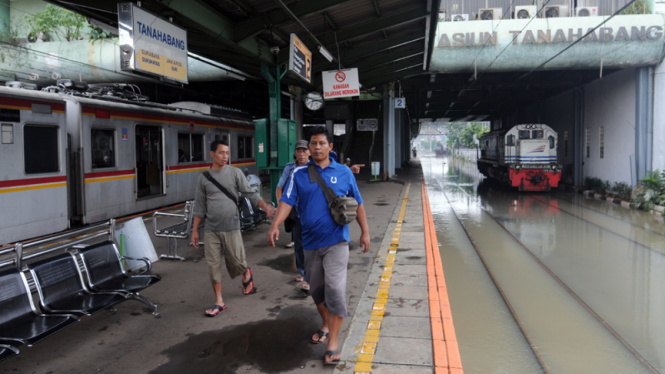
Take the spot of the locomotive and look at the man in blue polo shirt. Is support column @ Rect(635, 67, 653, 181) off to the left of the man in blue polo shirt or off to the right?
left

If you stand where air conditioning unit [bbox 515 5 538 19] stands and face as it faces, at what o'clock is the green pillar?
The green pillar is roughly at 1 o'clock from the air conditioning unit.

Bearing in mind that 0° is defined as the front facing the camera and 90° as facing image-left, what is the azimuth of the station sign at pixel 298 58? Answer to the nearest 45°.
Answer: approximately 315°

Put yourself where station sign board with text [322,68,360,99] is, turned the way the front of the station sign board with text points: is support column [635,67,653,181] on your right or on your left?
on your left
